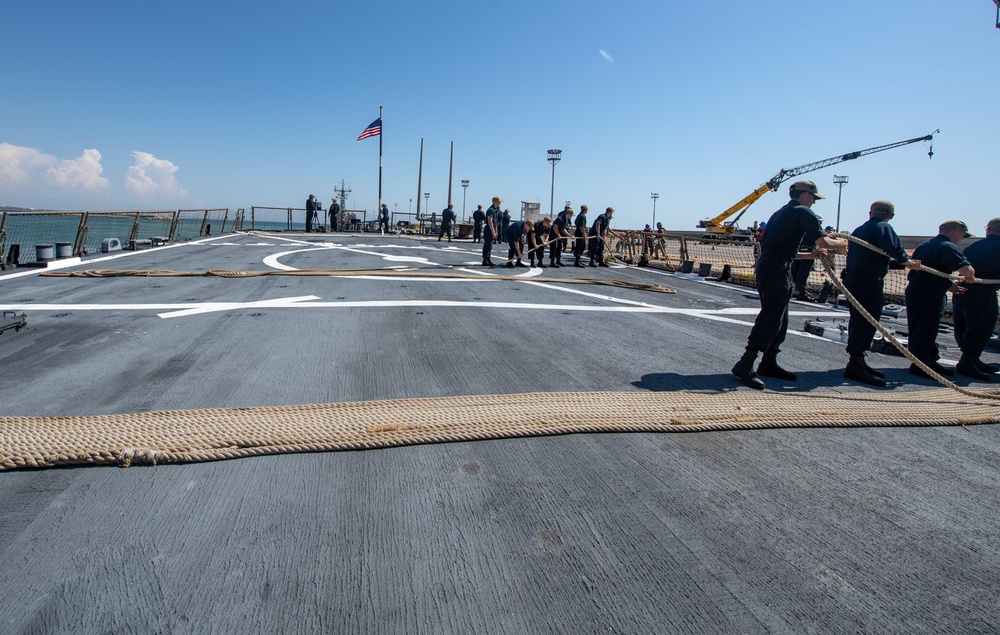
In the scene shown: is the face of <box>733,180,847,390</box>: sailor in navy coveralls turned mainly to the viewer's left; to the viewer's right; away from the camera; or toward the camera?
to the viewer's right

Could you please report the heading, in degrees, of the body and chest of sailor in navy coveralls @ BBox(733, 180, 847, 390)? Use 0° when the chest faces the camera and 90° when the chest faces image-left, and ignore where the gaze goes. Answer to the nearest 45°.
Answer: approximately 270°

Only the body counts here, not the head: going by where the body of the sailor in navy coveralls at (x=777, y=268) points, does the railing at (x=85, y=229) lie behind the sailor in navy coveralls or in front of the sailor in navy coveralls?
behind
